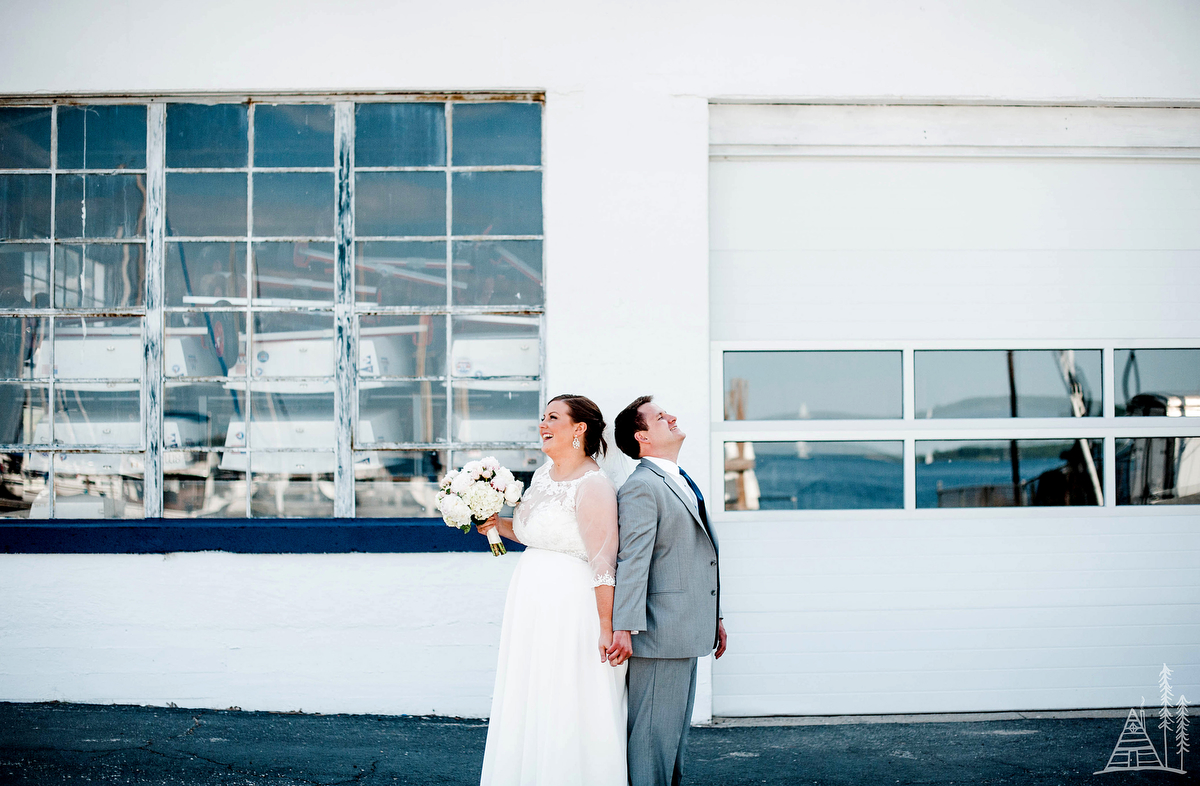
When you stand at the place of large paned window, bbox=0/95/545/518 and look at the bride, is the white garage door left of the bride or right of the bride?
left

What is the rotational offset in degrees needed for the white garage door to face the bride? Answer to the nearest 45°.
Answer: approximately 45° to its right

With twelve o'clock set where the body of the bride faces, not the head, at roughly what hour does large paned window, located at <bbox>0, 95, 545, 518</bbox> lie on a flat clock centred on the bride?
The large paned window is roughly at 3 o'clock from the bride.

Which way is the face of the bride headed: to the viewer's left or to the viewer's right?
to the viewer's left

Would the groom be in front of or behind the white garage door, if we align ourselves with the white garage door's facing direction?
in front

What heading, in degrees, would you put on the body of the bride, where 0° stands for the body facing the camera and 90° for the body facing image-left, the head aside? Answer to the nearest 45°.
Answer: approximately 45°

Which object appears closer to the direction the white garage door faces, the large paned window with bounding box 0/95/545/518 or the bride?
the bride

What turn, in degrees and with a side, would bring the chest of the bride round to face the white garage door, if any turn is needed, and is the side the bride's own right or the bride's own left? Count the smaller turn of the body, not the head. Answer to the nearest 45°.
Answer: approximately 180°

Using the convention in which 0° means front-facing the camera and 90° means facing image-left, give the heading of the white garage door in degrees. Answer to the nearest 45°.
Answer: approximately 0°

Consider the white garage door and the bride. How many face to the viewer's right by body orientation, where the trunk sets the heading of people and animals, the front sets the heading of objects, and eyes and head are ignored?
0
